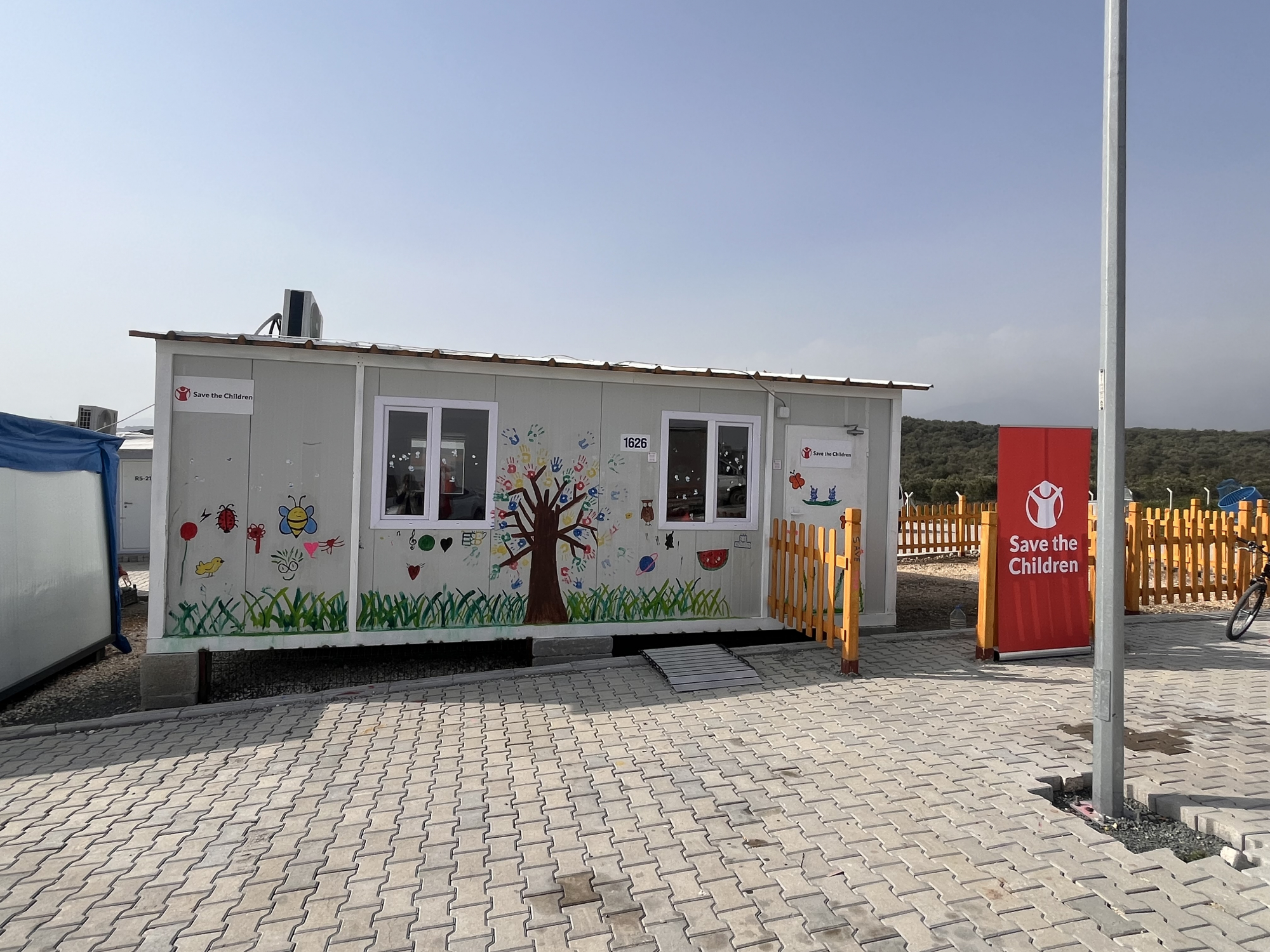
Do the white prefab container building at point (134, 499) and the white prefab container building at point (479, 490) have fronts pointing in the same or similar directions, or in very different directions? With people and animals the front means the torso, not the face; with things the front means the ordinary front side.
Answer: same or similar directions

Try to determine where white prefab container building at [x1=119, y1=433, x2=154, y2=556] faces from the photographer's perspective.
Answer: facing the viewer

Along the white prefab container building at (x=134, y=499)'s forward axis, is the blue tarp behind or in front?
in front

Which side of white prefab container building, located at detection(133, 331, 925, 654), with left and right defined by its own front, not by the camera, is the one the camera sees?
front

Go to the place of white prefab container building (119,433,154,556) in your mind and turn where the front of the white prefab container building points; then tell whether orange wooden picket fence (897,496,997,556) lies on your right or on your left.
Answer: on your left

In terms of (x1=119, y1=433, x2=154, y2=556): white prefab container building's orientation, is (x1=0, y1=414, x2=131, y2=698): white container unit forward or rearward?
forward

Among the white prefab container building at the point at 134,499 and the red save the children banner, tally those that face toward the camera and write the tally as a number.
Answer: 2

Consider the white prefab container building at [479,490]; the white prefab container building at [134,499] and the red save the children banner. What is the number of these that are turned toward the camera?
3

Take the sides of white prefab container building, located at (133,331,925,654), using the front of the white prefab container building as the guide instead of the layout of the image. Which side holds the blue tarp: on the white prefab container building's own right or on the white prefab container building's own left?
on the white prefab container building's own right

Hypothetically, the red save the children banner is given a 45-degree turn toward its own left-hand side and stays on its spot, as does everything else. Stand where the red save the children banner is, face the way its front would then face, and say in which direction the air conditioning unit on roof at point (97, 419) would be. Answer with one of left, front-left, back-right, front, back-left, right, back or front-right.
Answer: back-right

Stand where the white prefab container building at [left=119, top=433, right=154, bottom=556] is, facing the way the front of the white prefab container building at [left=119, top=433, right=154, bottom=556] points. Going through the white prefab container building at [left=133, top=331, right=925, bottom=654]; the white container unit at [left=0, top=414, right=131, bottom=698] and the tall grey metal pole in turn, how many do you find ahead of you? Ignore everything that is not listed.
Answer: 3

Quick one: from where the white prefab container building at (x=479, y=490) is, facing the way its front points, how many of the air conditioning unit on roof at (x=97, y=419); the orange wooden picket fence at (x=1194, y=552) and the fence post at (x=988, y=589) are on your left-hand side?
2

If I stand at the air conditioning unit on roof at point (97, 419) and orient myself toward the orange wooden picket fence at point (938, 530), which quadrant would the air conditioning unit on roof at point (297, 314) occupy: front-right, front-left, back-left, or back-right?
front-right

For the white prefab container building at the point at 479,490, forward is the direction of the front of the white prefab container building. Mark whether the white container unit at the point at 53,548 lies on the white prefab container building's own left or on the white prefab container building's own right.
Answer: on the white prefab container building's own right

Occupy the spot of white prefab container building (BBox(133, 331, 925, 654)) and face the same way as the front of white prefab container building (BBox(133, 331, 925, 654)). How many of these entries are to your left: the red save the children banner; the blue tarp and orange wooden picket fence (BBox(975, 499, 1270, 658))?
2
